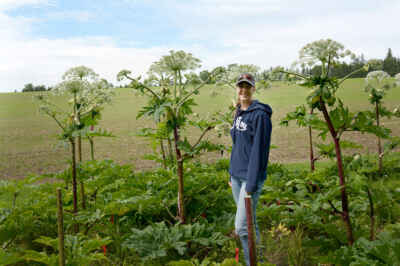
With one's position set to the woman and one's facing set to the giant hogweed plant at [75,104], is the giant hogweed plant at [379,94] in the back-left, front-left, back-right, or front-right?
back-right

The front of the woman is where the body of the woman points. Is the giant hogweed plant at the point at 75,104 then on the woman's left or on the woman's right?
on the woman's right

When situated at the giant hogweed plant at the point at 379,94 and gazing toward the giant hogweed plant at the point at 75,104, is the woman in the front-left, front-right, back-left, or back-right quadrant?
front-left

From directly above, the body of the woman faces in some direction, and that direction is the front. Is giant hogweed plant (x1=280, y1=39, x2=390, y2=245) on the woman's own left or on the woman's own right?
on the woman's own left

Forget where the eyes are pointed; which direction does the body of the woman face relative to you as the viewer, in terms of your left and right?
facing the viewer and to the left of the viewer

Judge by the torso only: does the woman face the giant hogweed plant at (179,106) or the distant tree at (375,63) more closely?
the giant hogweed plant

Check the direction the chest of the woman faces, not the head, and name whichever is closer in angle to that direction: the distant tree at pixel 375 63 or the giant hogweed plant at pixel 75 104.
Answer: the giant hogweed plant
